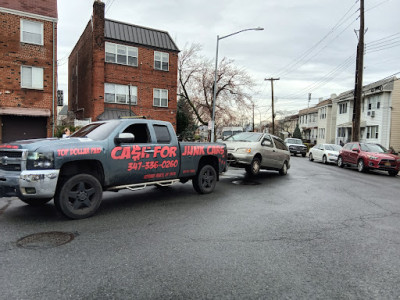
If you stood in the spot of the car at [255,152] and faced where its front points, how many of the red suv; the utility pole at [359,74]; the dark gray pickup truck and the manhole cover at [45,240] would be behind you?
2

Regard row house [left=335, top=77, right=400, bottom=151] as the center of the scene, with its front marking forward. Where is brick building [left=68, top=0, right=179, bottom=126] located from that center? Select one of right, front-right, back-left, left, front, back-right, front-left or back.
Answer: front

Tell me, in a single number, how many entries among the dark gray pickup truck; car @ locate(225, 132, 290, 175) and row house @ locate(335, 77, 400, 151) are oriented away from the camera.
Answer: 0

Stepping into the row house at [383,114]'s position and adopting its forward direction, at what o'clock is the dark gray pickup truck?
The dark gray pickup truck is roughly at 11 o'clock from the row house.

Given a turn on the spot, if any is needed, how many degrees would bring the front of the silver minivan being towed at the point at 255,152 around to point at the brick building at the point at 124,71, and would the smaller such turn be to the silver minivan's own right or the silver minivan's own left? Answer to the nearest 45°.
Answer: approximately 90° to the silver minivan's own right

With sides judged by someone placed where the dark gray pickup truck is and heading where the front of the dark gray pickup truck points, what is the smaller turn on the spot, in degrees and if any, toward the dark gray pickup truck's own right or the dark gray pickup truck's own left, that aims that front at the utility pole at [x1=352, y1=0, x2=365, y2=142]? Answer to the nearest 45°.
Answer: approximately 180°

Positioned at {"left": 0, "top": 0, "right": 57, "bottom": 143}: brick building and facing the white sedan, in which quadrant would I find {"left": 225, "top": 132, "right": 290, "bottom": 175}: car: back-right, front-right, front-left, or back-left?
front-right

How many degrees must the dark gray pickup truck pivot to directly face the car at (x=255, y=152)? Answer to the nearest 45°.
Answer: approximately 180°

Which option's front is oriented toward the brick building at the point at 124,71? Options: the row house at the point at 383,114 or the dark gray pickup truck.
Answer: the row house

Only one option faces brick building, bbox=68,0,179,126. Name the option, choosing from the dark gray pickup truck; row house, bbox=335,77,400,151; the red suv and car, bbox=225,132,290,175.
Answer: the row house

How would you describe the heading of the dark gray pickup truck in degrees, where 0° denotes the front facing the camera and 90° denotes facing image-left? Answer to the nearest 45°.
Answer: approximately 45°

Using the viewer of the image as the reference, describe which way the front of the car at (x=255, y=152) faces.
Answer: facing the viewer and to the left of the viewer

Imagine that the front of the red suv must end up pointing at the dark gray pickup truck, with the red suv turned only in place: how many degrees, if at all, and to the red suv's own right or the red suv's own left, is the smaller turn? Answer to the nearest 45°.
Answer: approximately 45° to the red suv's own right
